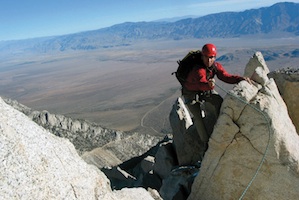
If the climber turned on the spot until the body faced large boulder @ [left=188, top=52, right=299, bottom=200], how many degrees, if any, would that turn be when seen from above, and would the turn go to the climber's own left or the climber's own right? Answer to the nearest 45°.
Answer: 0° — they already face it

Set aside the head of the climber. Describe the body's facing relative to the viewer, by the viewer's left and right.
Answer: facing the viewer and to the right of the viewer

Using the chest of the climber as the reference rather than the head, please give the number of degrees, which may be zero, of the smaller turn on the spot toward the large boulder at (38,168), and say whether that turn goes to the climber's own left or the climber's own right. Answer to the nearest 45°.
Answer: approximately 90° to the climber's own right
